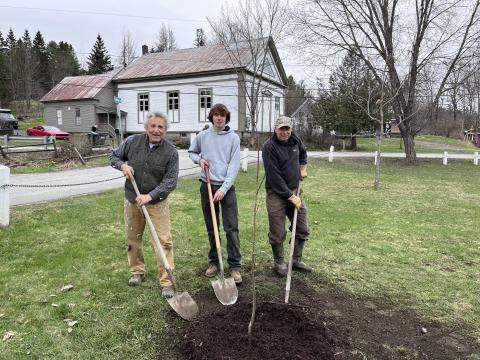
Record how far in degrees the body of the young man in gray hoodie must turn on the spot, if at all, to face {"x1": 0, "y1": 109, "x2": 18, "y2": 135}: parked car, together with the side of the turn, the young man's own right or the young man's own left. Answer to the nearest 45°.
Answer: approximately 135° to the young man's own right

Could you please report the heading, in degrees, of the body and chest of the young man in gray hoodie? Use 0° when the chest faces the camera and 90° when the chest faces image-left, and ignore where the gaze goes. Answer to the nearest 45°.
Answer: approximately 0°

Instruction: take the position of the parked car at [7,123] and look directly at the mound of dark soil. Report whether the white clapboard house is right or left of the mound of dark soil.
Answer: left

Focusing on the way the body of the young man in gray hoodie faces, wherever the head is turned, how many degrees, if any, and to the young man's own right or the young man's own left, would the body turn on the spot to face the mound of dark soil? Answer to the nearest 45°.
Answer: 0° — they already face it

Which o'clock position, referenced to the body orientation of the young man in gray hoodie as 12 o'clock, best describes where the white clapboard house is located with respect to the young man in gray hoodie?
The white clapboard house is roughly at 6 o'clock from the young man in gray hoodie.

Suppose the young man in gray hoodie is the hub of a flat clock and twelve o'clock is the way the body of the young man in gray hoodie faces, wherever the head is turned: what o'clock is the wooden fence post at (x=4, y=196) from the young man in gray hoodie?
The wooden fence post is roughly at 4 o'clock from the young man in gray hoodie.

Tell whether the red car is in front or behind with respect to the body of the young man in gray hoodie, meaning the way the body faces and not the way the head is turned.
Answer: behind

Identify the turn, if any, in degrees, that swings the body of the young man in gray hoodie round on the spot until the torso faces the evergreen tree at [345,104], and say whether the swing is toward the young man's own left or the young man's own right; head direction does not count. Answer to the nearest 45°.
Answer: approximately 180°

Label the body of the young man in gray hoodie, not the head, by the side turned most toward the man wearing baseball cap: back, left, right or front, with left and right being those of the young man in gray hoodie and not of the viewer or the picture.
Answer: left
